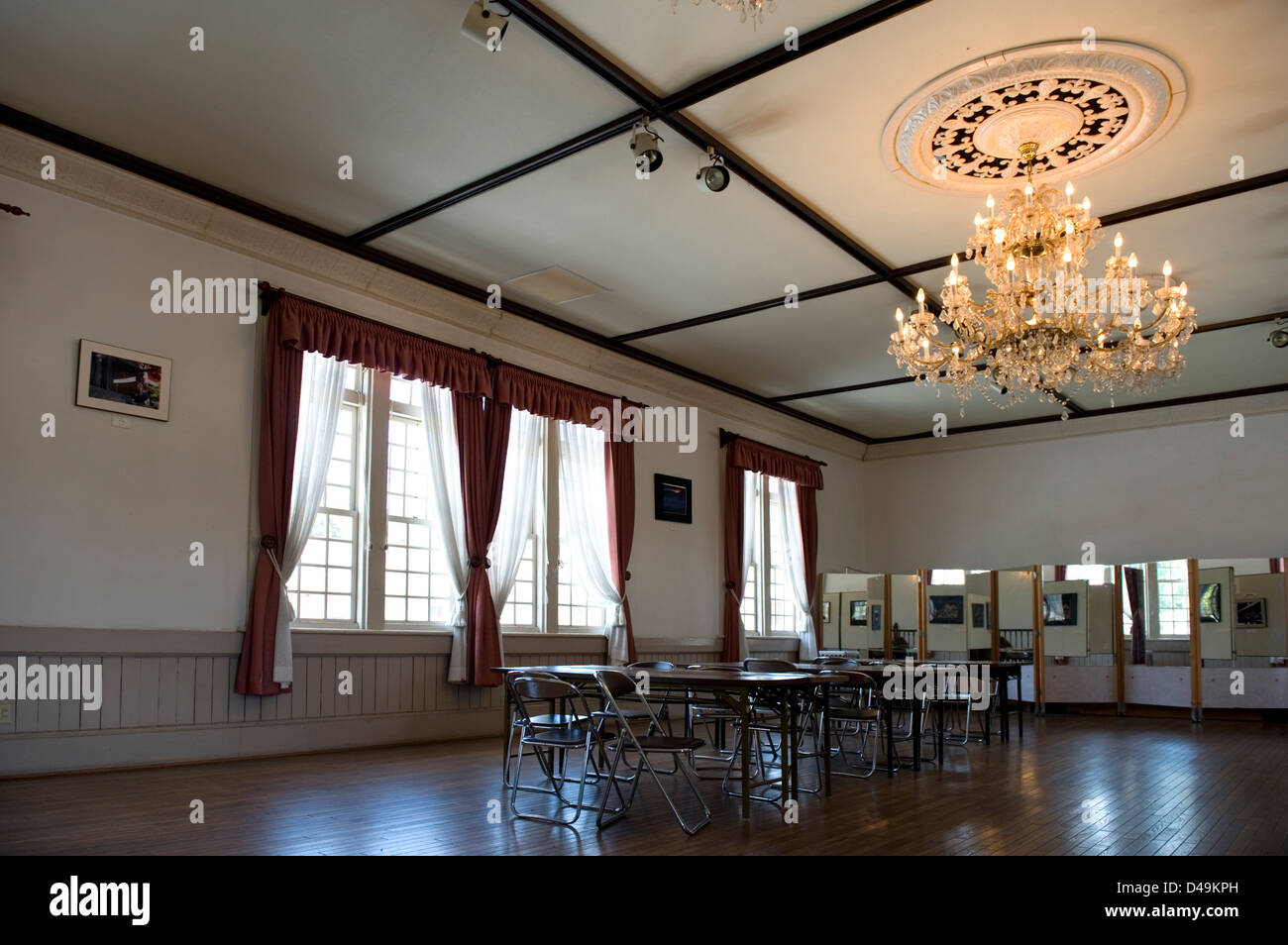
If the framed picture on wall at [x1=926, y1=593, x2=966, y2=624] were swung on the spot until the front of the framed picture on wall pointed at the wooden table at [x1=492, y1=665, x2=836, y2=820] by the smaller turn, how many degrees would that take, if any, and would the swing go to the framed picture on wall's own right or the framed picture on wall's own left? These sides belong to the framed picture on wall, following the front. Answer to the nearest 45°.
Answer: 0° — it already faces it

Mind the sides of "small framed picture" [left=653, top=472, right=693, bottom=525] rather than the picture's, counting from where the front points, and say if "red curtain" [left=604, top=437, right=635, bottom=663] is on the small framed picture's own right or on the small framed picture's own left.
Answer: on the small framed picture's own right

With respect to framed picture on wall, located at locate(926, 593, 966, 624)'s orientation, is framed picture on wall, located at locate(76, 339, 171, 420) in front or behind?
in front

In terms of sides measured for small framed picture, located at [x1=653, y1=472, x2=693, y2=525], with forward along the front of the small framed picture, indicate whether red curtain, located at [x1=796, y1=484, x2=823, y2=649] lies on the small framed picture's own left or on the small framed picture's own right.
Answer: on the small framed picture's own left

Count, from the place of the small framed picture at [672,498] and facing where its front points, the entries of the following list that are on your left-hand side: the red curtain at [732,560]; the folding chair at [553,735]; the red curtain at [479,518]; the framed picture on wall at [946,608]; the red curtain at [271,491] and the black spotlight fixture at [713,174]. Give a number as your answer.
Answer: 2

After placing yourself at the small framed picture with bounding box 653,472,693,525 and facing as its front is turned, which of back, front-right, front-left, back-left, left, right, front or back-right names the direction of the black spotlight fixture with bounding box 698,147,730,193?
front-right

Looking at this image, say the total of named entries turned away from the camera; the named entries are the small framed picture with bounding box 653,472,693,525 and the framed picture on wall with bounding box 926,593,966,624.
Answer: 0

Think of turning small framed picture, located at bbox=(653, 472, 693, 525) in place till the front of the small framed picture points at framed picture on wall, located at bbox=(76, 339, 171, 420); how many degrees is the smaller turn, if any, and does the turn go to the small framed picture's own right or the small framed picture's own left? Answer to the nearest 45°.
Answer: approximately 90° to the small framed picture's own right

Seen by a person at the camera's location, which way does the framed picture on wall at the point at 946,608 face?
facing the viewer

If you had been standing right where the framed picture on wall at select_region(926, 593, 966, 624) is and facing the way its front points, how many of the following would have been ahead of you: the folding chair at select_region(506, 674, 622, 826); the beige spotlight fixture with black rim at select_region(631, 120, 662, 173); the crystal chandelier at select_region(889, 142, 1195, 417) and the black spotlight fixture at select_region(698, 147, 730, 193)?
4

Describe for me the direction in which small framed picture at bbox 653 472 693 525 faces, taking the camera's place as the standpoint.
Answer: facing the viewer and to the right of the viewer

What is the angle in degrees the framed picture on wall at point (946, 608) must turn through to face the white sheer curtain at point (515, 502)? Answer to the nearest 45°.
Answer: approximately 45° to its right

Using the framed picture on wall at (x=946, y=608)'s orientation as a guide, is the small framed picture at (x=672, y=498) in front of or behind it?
in front

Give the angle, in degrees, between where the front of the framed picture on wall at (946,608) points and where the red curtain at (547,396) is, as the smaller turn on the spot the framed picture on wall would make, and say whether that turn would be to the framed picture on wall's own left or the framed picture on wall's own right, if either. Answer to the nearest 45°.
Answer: approximately 45° to the framed picture on wall's own right

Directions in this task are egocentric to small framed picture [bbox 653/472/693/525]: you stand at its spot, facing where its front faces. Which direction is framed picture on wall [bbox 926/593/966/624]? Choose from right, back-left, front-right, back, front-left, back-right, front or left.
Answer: left
